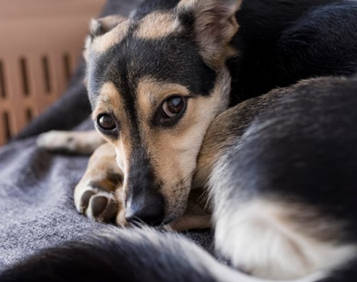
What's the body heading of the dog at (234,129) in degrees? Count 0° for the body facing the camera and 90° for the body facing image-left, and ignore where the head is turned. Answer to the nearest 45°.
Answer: approximately 45°

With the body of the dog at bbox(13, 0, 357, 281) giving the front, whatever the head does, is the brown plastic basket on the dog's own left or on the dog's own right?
on the dog's own right
